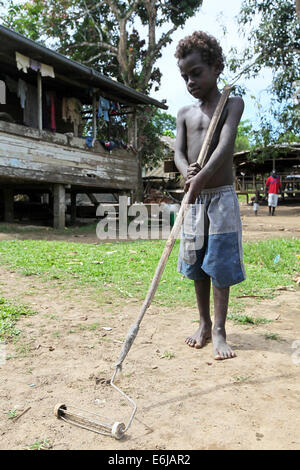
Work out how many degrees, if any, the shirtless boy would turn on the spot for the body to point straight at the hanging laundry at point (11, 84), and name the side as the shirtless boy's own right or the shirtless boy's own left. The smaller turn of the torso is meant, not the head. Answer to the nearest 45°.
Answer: approximately 90° to the shirtless boy's own right

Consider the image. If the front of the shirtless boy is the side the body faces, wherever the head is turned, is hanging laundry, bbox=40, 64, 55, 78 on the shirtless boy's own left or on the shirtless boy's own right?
on the shirtless boy's own right

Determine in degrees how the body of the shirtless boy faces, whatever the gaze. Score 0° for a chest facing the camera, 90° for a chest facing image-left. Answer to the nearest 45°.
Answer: approximately 45°

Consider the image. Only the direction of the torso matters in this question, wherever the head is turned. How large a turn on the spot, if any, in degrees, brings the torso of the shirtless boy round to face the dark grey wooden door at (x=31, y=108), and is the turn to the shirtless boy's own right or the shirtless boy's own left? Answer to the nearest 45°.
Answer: approximately 90° to the shirtless boy's own right

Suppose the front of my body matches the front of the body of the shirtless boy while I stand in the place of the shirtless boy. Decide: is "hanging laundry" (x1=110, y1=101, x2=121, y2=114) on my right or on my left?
on my right

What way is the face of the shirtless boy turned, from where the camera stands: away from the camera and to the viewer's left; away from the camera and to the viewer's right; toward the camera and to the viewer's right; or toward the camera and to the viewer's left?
toward the camera and to the viewer's left

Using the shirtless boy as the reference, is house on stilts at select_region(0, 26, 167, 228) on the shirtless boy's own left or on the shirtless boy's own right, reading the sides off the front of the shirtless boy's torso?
on the shirtless boy's own right
